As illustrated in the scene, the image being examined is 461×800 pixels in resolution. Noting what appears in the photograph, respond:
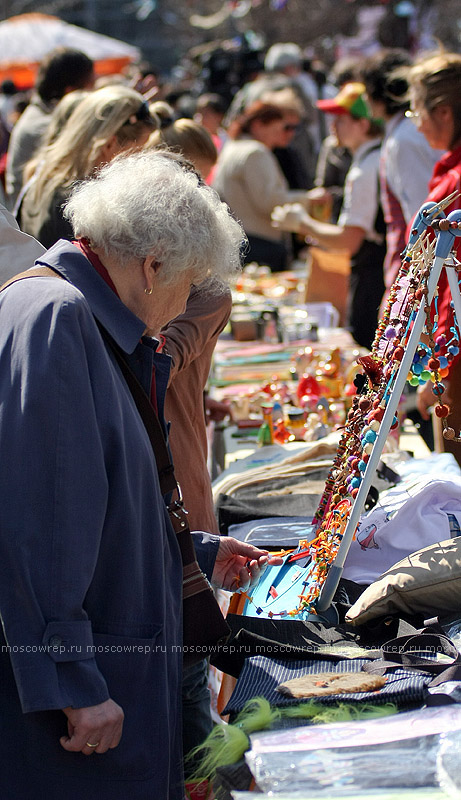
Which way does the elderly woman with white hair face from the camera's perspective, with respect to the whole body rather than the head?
to the viewer's right

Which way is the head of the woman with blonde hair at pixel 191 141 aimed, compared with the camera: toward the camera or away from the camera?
away from the camera

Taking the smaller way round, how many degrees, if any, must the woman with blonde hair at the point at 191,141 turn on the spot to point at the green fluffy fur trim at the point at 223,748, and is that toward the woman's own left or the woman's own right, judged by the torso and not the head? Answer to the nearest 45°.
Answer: approximately 90° to the woman's own right

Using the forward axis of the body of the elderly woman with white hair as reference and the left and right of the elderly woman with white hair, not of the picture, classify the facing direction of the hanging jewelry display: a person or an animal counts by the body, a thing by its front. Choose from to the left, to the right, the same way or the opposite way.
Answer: the opposite way

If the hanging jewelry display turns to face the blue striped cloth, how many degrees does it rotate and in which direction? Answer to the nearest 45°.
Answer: approximately 90° to its left

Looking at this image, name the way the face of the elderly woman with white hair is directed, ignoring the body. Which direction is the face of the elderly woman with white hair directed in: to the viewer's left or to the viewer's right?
to the viewer's right

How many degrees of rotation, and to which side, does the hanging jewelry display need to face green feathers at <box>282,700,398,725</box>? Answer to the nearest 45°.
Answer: approximately 90° to its left

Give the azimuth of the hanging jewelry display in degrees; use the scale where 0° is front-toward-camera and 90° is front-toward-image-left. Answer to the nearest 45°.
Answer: approximately 90°

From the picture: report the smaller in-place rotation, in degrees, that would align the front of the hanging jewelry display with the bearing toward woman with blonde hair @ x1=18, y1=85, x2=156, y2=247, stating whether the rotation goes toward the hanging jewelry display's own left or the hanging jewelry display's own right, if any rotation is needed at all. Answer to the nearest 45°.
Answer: approximately 45° to the hanging jewelry display's own right

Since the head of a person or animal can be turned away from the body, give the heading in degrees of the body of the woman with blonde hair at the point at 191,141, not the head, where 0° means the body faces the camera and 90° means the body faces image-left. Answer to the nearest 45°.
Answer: approximately 270°
